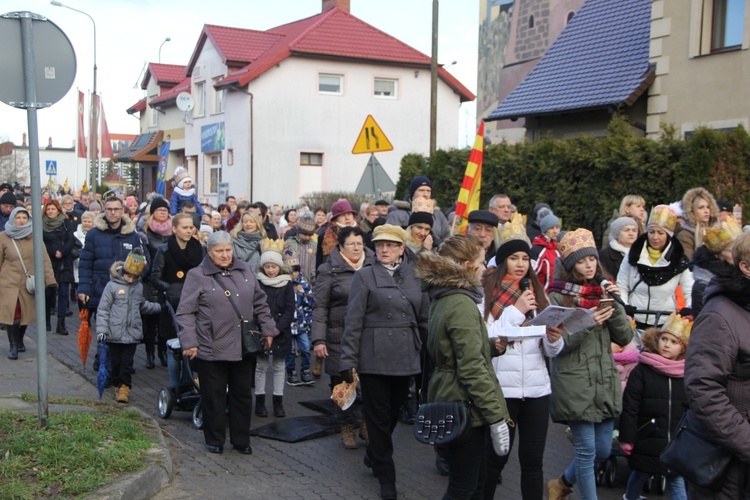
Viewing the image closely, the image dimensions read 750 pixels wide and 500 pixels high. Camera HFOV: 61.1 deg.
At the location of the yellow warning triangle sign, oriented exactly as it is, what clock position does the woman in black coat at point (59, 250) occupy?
The woman in black coat is roughly at 3 o'clock from the yellow warning triangle sign.

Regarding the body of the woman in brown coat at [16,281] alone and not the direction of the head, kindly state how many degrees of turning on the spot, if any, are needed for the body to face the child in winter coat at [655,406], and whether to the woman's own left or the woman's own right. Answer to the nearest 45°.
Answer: approximately 45° to the woman's own left

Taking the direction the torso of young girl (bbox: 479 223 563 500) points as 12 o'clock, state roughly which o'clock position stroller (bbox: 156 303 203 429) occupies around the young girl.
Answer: The stroller is roughly at 4 o'clock from the young girl.

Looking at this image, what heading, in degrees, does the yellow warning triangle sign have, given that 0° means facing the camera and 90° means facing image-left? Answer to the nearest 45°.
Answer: approximately 0°
